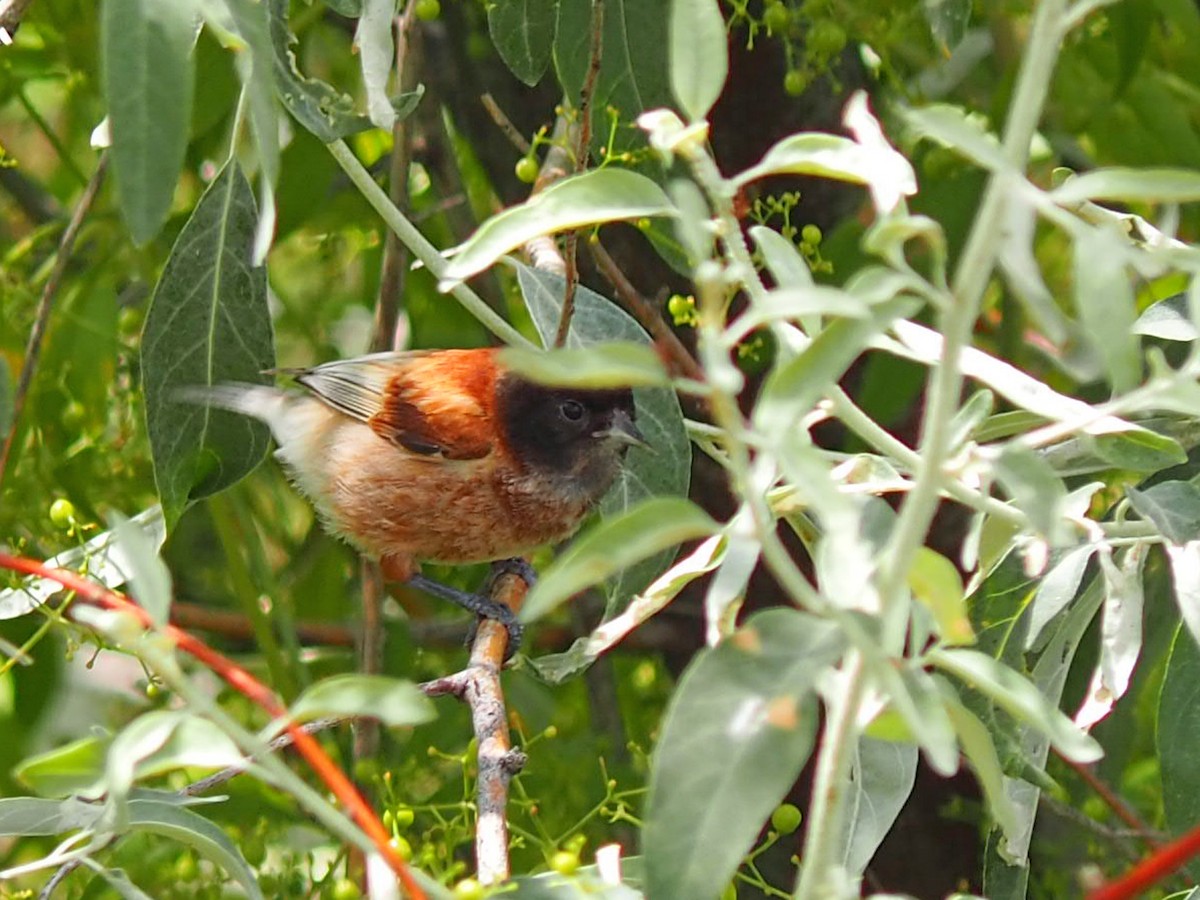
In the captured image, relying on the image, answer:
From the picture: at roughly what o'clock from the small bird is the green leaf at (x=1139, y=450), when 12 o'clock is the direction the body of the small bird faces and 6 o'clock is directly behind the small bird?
The green leaf is roughly at 12 o'clock from the small bird.

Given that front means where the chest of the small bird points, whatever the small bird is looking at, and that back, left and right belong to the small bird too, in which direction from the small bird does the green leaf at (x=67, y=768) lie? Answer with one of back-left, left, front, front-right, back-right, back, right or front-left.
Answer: right

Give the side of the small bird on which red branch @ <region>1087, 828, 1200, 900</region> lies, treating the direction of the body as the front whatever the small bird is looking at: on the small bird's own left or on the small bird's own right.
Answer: on the small bird's own right

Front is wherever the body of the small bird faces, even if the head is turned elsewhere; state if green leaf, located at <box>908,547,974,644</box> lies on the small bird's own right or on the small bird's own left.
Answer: on the small bird's own right

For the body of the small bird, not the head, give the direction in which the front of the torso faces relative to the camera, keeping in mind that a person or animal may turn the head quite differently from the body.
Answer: to the viewer's right
